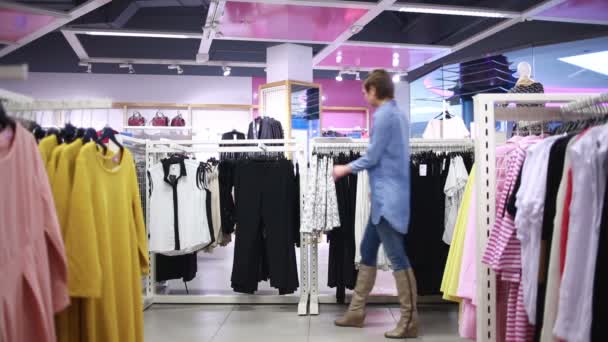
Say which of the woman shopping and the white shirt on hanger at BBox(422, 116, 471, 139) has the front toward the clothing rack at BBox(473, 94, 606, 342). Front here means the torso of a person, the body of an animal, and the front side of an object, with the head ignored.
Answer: the white shirt on hanger

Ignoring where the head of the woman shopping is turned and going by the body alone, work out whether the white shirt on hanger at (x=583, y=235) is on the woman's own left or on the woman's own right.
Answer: on the woman's own left

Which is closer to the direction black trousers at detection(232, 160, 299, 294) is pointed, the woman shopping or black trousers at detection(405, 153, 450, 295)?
the woman shopping

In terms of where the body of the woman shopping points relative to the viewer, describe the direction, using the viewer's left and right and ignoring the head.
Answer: facing to the left of the viewer

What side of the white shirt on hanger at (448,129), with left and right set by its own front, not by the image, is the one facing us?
front

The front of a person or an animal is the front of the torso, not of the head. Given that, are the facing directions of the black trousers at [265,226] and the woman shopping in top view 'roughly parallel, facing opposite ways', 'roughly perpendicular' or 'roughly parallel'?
roughly perpendicular

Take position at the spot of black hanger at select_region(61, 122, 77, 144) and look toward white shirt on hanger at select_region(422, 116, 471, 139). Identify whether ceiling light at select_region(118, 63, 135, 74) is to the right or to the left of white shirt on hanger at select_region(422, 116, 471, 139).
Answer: left

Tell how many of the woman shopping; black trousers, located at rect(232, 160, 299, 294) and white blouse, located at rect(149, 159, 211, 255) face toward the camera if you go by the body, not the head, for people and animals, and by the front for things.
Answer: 2

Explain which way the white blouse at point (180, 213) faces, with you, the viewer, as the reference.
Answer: facing the viewer

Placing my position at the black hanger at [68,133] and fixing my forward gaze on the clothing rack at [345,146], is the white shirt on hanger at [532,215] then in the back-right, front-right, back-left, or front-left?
front-right

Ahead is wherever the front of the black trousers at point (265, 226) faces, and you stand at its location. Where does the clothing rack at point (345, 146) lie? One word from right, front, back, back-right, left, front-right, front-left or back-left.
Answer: left

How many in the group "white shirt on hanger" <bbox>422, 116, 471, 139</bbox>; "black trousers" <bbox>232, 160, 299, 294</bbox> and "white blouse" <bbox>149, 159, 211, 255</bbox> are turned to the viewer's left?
0

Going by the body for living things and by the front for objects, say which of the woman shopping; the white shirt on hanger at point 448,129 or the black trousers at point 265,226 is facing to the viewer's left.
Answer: the woman shopping

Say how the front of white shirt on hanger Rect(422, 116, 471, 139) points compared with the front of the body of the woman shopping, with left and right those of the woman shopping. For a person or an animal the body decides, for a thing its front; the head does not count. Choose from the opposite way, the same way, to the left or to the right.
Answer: to the left

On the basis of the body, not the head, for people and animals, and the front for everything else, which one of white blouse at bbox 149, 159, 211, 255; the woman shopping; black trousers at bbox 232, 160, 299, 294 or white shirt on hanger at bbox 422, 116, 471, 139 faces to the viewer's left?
the woman shopping

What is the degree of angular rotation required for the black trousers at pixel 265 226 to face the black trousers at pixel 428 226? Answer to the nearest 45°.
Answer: approximately 90° to its left
